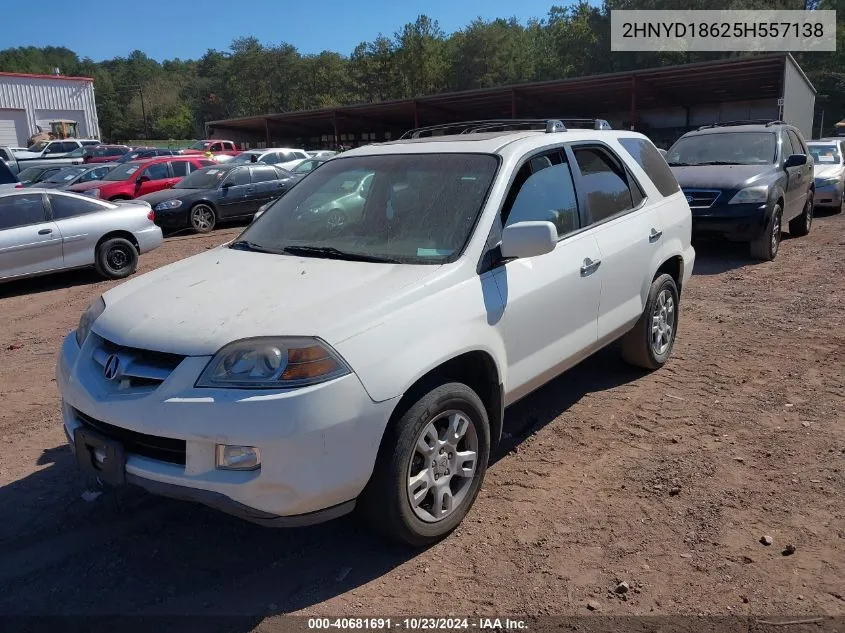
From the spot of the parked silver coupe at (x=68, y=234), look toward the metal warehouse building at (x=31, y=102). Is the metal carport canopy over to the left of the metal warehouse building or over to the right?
right

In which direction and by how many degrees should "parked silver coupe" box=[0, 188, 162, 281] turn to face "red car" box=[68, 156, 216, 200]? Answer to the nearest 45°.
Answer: approximately 90° to its right

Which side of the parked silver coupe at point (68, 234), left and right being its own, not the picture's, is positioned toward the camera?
left

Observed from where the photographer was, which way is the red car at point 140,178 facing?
facing the viewer and to the left of the viewer

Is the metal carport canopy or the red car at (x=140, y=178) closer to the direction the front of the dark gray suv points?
the red car

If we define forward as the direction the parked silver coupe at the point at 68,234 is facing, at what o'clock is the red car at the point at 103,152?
The red car is roughly at 3 o'clock from the parked silver coupe.

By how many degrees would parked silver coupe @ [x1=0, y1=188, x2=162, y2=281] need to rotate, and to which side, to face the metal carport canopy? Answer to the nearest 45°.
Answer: approximately 135° to its right

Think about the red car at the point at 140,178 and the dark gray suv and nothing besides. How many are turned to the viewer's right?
0

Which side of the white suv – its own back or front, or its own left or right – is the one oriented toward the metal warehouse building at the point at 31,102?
right

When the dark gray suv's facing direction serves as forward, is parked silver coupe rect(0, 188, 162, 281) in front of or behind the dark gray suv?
in front

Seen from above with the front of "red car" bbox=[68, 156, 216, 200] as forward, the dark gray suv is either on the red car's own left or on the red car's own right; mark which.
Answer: on the red car's own left
